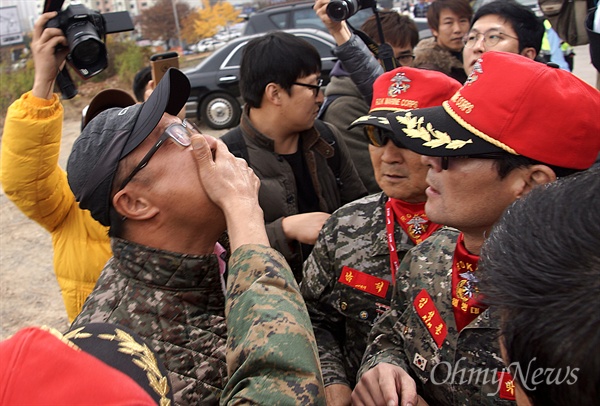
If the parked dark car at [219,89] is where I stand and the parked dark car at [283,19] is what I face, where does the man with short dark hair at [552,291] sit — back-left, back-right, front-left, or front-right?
back-right

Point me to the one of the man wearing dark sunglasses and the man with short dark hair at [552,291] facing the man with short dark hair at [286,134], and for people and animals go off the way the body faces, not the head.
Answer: the man with short dark hair at [552,291]

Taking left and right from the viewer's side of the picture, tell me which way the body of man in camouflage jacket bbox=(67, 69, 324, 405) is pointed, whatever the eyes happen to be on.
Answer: facing to the right of the viewer

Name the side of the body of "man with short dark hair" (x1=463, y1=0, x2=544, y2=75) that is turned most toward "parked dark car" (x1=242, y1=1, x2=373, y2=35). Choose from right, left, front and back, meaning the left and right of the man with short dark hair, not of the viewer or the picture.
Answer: right

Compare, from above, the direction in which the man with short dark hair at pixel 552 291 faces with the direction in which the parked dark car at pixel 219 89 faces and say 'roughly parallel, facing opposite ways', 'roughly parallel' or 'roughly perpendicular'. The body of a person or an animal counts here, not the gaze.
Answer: roughly perpendicular

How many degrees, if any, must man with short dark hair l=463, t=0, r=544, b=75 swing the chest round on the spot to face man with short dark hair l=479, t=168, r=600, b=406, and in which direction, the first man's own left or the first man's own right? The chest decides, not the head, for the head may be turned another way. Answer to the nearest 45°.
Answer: approximately 45° to the first man's own left

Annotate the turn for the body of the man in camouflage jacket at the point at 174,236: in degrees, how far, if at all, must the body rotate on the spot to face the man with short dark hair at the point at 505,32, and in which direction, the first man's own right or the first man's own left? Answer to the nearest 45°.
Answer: approximately 45° to the first man's own left

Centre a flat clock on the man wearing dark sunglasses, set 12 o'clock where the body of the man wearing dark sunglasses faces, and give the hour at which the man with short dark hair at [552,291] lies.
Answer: The man with short dark hair is roughly at 10 o'clock from the man wearing dark sunglasses.

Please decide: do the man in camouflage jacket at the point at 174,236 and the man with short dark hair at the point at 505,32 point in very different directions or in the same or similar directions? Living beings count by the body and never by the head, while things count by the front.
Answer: very different directions

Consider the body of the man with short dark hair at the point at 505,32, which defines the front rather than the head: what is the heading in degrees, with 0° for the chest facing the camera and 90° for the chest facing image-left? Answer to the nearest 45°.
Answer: approximately 45°

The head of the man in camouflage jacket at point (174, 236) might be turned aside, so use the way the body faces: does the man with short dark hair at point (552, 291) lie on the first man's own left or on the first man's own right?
on the first man's own right
